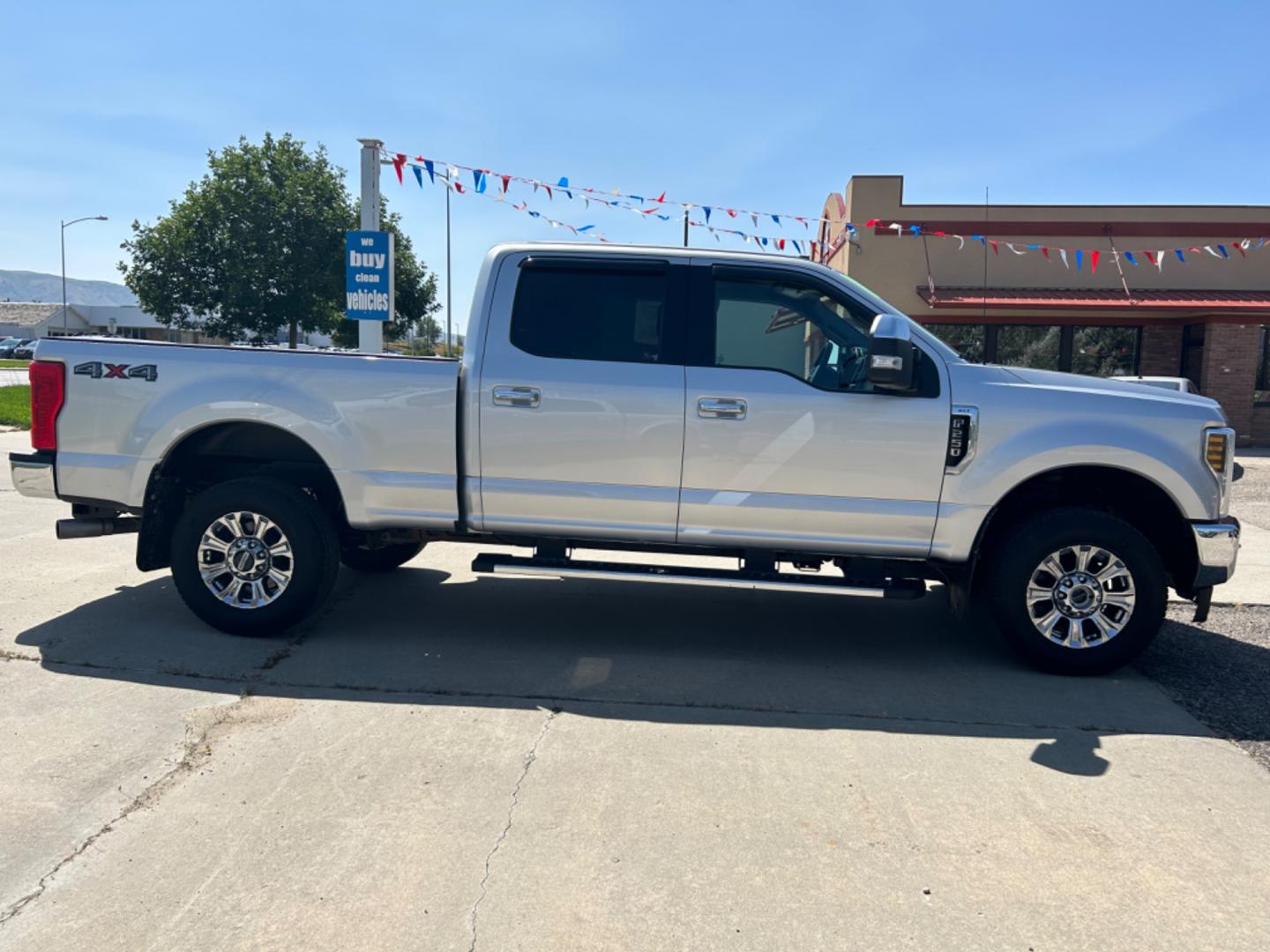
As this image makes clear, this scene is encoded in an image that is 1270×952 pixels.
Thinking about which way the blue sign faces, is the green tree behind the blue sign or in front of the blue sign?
behind

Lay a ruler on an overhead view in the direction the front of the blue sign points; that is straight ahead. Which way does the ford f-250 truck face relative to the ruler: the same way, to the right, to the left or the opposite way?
to the left

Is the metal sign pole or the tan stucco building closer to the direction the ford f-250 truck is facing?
the tan stucco building

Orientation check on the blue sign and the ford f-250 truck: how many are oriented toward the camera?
1

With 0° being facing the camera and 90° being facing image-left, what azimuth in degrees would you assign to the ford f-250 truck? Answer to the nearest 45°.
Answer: approximately 270°

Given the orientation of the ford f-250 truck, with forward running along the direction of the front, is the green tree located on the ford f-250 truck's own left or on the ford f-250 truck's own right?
on the ford f-250 truck's own left

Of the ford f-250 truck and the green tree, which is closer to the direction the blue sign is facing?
the ford f-250 truck

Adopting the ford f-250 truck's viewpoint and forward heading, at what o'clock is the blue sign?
The blue sign is roughly at 8 o'clock from the ford f-250 truck.

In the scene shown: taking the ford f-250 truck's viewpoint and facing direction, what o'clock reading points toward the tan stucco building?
The tan stucco building is roughly at 10 o'clock from the ford f-250 truck.

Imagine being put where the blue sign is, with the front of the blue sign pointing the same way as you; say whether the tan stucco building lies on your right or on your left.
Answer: on your left

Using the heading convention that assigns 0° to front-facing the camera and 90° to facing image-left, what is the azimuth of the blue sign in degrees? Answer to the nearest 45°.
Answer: approximately 0°

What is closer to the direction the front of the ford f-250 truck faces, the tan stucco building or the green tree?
the tan stucco building

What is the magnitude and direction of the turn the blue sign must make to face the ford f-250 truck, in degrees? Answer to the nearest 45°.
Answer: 0° — it already faces it

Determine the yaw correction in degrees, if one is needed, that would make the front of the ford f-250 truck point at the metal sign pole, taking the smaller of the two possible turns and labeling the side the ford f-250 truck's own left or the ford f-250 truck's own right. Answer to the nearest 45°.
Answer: approximately 135° to the ford f-250 truck's own left
